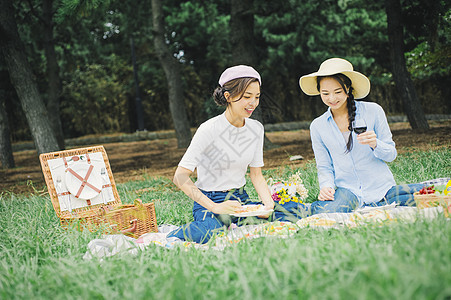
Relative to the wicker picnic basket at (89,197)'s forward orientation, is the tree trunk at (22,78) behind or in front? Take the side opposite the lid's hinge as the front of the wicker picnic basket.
behind

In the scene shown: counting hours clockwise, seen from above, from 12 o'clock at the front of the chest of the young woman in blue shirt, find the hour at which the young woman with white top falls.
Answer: The young woman with white top is roughly at 2 o'clock from the young woman in blue shirt.

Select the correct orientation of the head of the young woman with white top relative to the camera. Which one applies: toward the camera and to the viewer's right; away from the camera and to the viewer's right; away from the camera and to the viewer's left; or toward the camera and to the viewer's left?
toward the camera and to the viewer's right

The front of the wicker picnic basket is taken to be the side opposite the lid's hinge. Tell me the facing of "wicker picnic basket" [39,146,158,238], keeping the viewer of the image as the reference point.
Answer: facing the viewer and to the right of the viewer

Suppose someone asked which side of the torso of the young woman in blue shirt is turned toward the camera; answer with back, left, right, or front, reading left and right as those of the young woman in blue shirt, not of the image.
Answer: front

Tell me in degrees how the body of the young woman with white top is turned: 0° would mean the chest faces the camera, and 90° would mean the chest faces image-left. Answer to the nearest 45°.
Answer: approximately 315°

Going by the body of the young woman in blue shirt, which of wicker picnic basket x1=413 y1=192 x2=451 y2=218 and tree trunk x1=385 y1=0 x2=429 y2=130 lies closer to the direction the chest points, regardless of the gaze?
the wicker picnic basket

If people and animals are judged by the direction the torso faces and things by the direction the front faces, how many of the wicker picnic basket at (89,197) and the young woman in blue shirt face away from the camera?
0

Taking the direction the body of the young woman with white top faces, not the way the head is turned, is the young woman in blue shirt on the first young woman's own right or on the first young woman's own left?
on the first young woman's own left

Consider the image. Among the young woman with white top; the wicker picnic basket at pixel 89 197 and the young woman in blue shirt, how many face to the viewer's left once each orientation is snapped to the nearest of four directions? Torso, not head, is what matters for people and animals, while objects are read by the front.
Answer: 0

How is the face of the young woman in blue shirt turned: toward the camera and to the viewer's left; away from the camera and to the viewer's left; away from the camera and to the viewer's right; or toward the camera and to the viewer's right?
toward the camera and to the viewer's left
